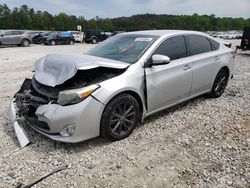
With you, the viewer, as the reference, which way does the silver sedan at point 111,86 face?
facing the viewer and to the left of the viewer

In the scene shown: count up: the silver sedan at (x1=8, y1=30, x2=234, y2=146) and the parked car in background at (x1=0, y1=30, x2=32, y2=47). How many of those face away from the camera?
0

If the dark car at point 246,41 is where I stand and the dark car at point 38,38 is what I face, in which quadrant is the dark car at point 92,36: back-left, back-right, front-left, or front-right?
front-right

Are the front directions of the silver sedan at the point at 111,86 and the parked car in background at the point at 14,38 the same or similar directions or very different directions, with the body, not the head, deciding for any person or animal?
same or similar directions

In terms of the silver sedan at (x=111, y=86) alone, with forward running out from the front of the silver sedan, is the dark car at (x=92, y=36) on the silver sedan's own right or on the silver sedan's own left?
on the silver sedan's own right

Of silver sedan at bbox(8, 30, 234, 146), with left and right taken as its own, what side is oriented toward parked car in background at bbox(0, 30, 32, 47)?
right

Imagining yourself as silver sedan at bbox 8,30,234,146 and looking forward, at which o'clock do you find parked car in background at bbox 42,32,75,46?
The parked car in background is roughly at 4 o'clock from the silver sedan.

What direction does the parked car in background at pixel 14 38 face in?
to the viewer's left

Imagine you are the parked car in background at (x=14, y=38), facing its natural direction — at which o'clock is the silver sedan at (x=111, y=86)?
The silver sedan is roughly at 9 o'clock from the parked car in background.

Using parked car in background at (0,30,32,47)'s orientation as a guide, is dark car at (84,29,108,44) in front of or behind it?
behind

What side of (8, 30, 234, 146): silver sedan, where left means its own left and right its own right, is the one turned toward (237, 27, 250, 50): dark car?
back
